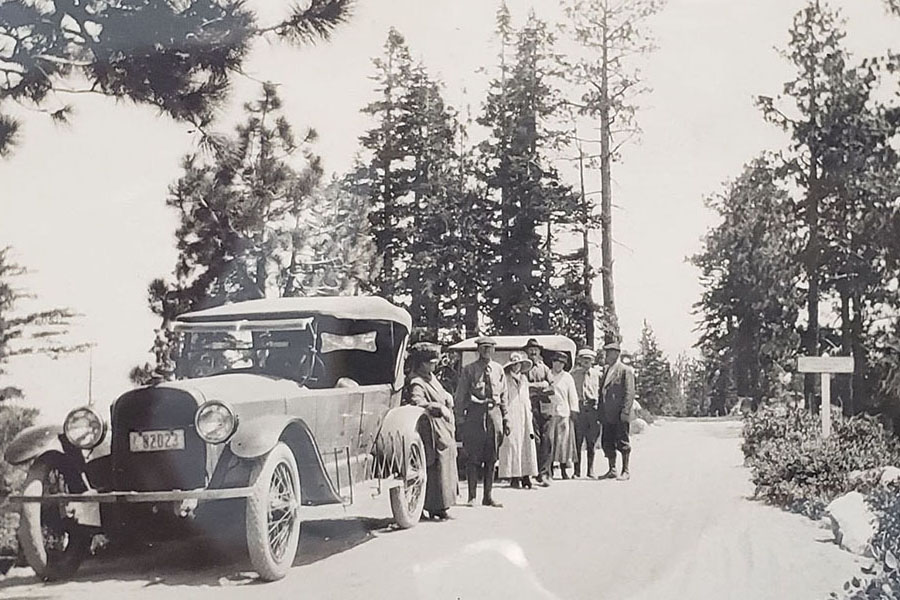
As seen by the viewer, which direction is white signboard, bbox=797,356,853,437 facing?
toward the camera

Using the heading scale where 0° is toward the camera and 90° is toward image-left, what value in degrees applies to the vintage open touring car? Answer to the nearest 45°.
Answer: approximately 45°

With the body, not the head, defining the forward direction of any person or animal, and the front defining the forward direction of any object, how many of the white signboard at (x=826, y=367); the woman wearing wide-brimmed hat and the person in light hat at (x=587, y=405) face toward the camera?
3

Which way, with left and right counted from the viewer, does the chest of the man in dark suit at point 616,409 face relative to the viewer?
facing the viewer and to the left of the viewer

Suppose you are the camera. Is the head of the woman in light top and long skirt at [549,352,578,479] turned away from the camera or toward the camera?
toward the camera

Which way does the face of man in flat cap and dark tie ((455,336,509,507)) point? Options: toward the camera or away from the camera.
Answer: toward the camera

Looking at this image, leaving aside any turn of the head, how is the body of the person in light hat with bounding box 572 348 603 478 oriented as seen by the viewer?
toward the camera

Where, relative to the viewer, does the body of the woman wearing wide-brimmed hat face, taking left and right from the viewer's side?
facing the viewer
